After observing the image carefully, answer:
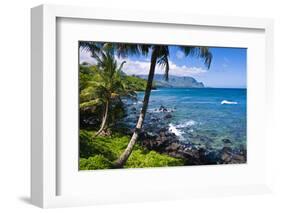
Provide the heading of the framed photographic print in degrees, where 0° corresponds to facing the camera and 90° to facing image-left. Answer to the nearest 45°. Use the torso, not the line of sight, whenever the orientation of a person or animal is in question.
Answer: approximately 315°
